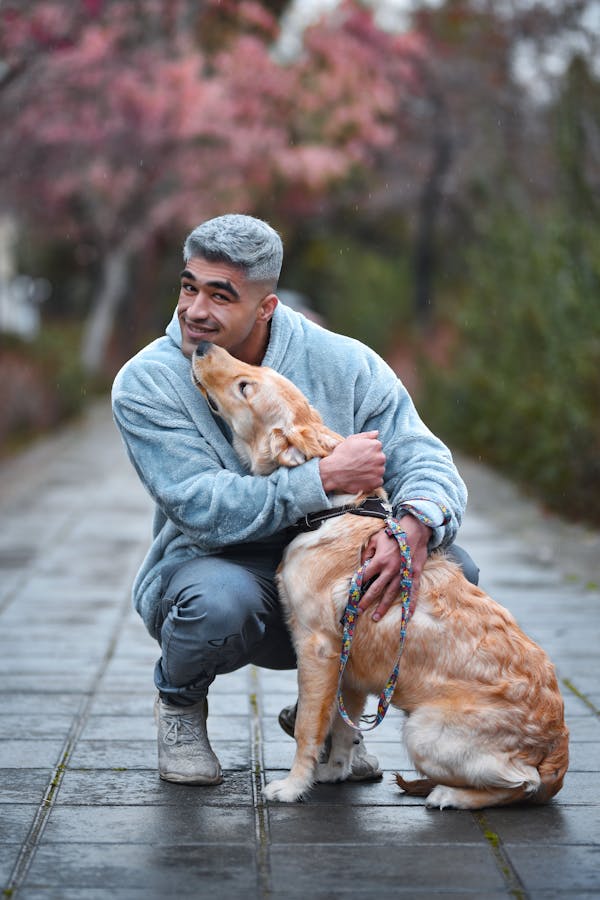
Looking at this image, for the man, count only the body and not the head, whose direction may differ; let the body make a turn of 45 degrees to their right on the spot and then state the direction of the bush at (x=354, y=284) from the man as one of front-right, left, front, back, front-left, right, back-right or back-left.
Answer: back-right

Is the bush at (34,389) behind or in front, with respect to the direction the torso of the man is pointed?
behind

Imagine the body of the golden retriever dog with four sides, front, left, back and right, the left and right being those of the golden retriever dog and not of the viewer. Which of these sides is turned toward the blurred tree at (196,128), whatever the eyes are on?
right

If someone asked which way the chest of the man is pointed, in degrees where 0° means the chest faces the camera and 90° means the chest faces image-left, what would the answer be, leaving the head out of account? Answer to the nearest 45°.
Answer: approximately 0°

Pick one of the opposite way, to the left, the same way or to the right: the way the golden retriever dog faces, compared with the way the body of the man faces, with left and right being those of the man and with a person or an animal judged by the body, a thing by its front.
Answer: to the right

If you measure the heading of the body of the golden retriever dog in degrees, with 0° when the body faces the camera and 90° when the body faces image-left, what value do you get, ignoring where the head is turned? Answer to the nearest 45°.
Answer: approximately 90°

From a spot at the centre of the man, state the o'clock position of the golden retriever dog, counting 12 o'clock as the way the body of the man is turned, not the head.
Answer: The golden retriever dog is roughly at 10 o'clock from the man.

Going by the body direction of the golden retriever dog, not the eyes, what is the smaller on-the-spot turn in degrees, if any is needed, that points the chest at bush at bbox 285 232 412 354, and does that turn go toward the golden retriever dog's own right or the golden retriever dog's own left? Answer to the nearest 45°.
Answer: approximately 90° to the golden retriever dog's own right

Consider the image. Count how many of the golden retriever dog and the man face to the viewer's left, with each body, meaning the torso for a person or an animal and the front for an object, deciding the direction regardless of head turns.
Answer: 1

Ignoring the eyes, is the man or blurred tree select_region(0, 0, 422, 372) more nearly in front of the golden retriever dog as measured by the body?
the man

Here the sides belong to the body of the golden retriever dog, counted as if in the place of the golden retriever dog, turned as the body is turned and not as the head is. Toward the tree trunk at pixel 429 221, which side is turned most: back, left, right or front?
right
